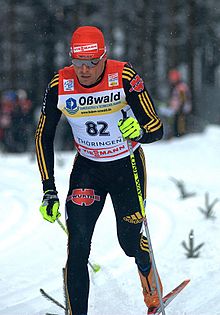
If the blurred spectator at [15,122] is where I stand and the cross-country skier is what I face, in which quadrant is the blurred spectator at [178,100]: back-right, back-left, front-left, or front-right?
front-left

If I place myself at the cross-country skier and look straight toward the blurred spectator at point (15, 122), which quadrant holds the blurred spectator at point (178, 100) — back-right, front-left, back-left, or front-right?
front-right

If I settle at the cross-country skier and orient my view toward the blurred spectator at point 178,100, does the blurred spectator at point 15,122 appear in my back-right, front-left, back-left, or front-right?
front-left

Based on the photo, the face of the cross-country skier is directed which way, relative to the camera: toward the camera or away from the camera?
toward the camera

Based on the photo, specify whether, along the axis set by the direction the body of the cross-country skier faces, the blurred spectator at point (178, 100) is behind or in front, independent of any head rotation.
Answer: behind

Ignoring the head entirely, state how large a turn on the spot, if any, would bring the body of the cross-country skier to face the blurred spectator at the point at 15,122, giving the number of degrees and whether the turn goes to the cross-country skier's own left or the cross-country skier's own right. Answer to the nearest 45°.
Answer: approximately 180°

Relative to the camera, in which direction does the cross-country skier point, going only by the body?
toward the camera
